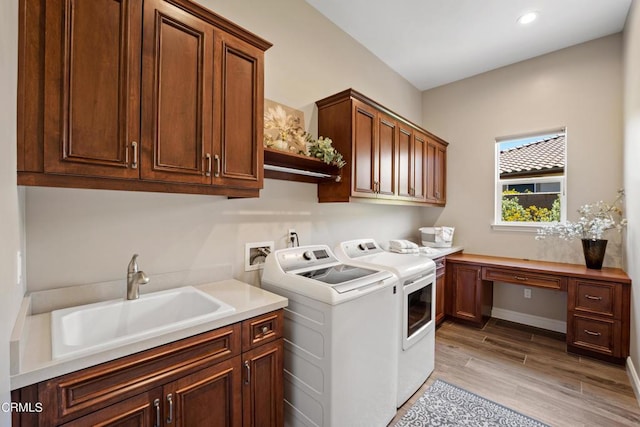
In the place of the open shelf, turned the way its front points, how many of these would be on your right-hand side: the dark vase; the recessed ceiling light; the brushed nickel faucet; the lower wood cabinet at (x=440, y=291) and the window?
1

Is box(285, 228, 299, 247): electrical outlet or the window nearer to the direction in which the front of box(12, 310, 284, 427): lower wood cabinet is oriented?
the window

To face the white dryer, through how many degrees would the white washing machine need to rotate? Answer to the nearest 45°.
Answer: approximately 90° to its left

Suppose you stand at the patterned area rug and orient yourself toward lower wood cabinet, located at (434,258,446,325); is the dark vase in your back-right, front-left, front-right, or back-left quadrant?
front-right

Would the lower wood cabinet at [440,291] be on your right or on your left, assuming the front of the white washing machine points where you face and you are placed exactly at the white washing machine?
on your left

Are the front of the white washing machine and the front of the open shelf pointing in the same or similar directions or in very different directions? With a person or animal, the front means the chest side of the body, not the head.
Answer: same or similar directions

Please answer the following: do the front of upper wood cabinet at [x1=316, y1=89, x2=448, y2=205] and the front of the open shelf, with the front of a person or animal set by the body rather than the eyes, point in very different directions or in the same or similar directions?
same or similar directions

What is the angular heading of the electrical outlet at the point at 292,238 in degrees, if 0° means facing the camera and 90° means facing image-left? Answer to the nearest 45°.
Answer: approximately 315°

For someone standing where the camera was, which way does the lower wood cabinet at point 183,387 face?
facing the viewer and to the right of the viewer

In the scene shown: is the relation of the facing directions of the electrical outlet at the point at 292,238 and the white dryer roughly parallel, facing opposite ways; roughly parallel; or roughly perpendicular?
roughly parallel

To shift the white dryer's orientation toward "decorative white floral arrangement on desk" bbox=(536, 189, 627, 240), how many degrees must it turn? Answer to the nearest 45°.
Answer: approximately 90° to its left

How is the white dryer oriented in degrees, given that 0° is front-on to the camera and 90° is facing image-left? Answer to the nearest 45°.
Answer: approximately 315°

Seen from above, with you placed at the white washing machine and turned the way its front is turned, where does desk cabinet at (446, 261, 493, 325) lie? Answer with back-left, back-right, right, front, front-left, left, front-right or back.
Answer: left

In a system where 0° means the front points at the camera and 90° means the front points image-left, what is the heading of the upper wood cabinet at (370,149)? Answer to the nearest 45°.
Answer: approximately 315°

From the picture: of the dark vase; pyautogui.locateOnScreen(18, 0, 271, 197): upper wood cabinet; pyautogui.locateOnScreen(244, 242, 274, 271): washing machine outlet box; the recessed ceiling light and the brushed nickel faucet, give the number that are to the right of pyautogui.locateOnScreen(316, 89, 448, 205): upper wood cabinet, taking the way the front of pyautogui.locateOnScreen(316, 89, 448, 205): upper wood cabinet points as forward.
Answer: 3

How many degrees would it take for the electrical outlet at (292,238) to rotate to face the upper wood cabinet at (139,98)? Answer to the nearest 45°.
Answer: approximately 90° to its right

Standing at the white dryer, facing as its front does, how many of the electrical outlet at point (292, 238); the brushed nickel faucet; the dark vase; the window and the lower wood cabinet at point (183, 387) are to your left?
2

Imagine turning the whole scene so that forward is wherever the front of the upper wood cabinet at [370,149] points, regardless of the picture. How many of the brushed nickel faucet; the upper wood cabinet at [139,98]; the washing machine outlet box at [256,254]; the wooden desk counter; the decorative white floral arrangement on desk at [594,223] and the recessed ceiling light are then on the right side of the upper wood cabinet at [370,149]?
3

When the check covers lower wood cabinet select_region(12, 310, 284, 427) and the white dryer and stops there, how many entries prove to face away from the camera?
0

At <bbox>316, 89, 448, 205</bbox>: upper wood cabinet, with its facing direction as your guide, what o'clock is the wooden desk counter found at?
The wooden desk counter is roughly at 10 o'clock from the upper wood cabinet.
